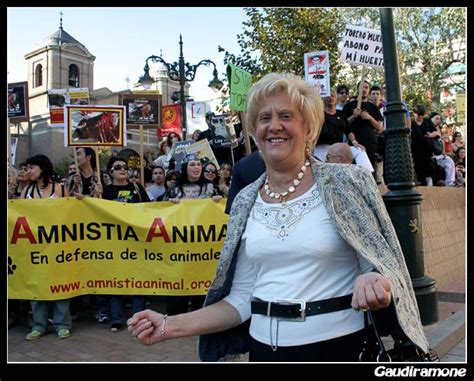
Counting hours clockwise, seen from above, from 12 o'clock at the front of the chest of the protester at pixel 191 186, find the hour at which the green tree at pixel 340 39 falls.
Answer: The green tree is roughly at 7 o'clock from the protester.

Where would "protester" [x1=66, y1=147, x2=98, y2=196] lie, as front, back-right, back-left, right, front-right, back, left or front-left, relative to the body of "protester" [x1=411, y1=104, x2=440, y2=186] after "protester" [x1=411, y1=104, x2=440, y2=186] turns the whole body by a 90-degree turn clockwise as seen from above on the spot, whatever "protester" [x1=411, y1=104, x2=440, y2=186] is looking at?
front-left

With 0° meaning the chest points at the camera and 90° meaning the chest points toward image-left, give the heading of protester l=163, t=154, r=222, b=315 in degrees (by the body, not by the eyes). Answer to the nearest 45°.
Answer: approximately 0°

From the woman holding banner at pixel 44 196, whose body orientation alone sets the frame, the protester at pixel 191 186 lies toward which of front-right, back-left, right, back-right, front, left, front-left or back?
left

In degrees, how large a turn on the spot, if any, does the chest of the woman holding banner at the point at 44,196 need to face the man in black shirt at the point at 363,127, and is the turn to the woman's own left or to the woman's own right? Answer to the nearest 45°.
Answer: approximately 90° to the woman's own left

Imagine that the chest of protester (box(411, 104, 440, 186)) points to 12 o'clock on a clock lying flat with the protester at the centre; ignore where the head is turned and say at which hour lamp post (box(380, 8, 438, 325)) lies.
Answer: The lamp post is roughly at 12 o'clock from the protester.

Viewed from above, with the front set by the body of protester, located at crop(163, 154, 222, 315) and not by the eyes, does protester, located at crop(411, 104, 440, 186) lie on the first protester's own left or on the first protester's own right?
on the first protester's own left

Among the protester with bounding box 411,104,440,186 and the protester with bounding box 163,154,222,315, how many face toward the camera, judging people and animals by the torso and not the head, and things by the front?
2

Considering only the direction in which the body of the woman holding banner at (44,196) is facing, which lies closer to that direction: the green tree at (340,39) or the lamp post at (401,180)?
the lamp post

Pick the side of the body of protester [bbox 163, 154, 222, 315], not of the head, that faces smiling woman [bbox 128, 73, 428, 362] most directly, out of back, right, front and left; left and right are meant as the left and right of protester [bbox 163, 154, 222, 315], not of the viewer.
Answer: front
